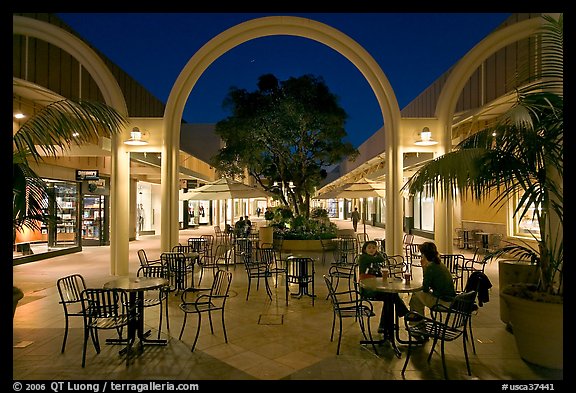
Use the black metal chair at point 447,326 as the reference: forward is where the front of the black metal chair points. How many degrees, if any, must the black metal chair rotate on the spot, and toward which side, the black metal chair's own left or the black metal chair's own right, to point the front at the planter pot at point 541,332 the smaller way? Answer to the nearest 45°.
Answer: approximately 135° to the black metal chair's own right

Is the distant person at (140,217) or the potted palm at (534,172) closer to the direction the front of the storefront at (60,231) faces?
the potted palm

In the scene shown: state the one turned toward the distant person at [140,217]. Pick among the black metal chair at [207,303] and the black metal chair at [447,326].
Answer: the black metal chair at [447,326]

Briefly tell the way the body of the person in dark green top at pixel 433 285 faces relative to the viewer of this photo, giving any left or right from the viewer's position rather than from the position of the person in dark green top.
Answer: facing to the left of the viewer

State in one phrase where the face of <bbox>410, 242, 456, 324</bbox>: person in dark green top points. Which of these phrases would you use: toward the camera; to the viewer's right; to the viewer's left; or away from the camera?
to the viewer's left

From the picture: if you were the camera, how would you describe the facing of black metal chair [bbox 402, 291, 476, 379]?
facing away from the viewer and to the left of the viewer

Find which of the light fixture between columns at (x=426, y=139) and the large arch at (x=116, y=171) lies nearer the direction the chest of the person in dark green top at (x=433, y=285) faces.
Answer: the large arch

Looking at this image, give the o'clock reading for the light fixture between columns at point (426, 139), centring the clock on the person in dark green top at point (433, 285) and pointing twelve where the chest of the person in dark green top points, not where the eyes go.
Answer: The light fixture between columns is roughly at 3 o'clock from the person in dark green top.

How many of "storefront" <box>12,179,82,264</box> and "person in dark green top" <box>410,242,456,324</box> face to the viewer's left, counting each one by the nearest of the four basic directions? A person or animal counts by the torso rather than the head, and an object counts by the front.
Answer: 1

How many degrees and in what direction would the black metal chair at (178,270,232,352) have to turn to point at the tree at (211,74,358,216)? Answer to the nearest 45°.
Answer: approximately 135° to its right

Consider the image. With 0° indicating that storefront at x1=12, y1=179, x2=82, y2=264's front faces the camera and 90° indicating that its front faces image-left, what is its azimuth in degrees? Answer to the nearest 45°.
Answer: approximately 315°
